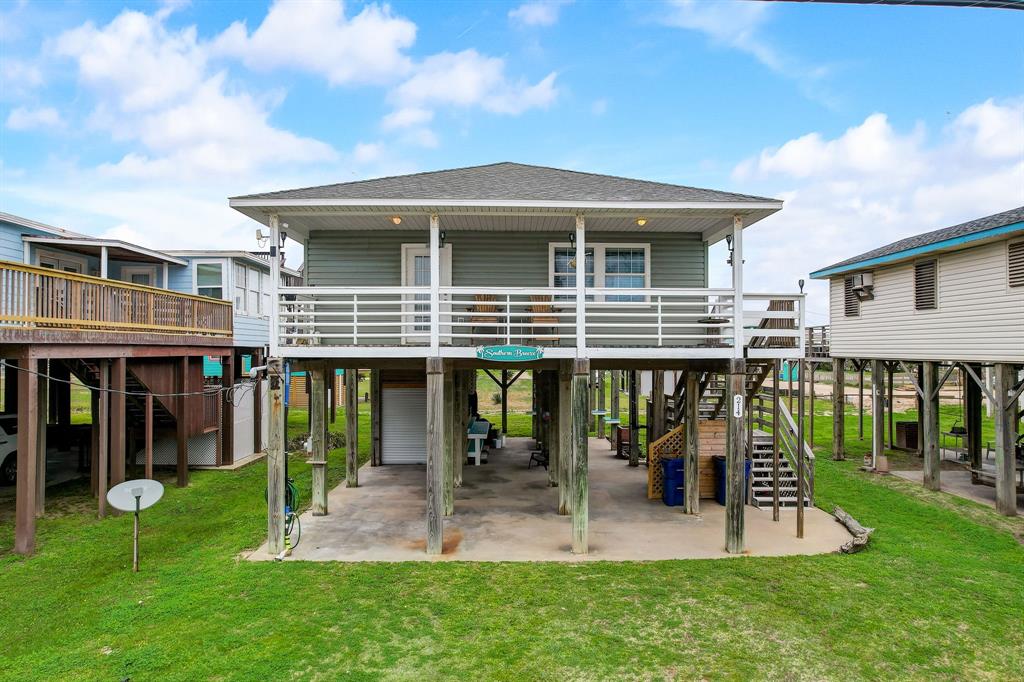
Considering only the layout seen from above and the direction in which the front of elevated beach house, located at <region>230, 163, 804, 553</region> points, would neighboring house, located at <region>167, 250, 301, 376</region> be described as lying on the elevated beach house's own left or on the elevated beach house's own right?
on the elevated beach house's own right

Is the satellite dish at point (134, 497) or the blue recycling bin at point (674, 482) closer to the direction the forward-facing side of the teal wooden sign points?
the satellite dish

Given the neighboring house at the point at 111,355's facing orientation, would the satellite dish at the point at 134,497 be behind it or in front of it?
in front

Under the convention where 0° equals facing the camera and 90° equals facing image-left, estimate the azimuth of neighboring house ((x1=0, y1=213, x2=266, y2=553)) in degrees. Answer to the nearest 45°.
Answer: approximately 315°

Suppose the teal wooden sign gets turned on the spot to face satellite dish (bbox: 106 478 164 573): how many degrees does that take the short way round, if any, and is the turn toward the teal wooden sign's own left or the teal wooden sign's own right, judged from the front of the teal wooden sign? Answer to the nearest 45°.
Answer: approximately 90° to the teal wooden sign's own right

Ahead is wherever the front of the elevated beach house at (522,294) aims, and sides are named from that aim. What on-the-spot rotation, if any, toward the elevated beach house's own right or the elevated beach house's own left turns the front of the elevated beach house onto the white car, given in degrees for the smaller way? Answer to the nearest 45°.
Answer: approximately 90° to the elevated beach house's own right

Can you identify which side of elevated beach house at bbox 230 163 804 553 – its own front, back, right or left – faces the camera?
front

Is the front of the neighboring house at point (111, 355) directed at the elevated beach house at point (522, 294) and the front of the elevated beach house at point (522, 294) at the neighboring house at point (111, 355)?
no

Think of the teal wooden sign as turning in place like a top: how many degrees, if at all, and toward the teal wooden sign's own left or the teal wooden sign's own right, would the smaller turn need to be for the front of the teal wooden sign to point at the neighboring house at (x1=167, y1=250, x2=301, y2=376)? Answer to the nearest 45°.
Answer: approximately 135° to the teal wooden sign's own right

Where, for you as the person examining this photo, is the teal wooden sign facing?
facing the viewer

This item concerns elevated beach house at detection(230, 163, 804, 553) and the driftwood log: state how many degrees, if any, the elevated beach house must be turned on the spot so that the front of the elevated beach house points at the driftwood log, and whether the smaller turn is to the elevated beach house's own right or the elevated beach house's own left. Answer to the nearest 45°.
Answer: approximately 90° to the elevated beach house's own left

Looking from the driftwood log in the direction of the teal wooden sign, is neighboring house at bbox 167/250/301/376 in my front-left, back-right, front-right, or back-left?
front-right

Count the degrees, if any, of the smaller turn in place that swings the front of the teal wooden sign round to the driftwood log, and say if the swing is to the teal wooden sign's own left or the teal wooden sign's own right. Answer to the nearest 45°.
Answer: approximately 90° to the teal wooden sign's own left
